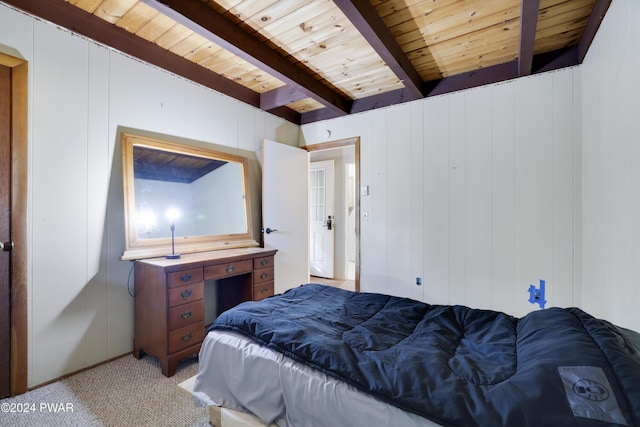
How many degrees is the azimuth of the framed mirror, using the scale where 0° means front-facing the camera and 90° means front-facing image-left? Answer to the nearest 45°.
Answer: approximately 315°

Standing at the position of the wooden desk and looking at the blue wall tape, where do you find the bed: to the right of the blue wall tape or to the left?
right

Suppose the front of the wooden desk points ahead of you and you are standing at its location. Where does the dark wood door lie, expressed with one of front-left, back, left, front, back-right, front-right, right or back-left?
back-right

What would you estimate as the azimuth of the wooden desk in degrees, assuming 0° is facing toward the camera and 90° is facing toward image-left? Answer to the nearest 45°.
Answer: approximately 315°

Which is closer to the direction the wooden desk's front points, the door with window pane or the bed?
the bed

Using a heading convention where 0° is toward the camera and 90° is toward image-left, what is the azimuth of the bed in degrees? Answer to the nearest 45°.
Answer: approximately 135°

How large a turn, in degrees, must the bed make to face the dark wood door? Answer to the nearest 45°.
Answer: approximately 45° to its left

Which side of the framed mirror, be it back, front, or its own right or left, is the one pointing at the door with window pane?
left

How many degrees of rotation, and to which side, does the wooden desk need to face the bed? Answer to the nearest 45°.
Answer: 0° — it already faces it
